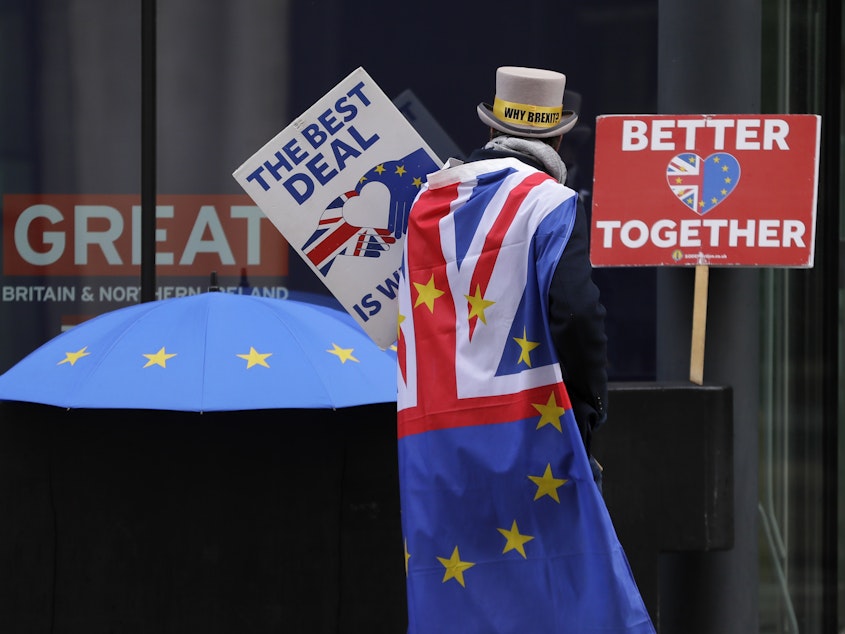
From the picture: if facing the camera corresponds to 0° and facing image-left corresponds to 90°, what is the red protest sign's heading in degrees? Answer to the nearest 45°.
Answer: approximately 0°

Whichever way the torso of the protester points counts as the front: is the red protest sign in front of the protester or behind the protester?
in front

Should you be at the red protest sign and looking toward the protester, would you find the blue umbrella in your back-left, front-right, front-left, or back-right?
front-right

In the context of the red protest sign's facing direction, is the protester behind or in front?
in front

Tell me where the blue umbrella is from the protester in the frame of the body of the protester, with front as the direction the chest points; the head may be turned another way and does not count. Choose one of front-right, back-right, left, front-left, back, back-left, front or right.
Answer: left

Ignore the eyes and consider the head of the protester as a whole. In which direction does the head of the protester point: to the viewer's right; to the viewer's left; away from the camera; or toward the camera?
away from the camera

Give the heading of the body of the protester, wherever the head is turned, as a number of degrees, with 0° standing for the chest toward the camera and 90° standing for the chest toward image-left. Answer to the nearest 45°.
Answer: approximately 225°

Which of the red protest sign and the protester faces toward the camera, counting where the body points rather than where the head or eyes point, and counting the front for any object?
the red protest sign

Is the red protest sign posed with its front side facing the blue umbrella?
no

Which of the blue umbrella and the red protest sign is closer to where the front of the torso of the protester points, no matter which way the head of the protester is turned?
the red protest sign

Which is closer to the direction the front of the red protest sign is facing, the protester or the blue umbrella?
the protester

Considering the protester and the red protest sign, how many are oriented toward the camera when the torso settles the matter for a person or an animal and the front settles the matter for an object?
1
